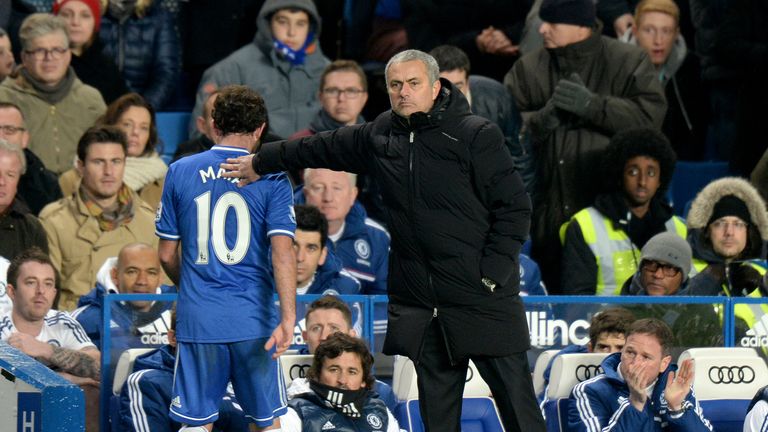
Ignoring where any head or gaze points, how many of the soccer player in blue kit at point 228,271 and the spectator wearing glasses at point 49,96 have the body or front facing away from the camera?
1

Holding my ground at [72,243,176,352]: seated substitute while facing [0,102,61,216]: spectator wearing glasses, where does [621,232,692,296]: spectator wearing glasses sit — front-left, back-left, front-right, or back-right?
back-right

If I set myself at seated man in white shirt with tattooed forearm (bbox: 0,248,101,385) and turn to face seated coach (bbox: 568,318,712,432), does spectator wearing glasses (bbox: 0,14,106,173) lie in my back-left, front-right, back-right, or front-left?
back-left

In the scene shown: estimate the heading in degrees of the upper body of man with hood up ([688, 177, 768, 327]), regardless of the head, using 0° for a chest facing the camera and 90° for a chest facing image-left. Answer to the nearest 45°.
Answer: approximately 0°

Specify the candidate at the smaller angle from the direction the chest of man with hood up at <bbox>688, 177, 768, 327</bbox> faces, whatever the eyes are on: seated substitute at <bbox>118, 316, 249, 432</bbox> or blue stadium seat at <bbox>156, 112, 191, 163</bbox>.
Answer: the seated substitute

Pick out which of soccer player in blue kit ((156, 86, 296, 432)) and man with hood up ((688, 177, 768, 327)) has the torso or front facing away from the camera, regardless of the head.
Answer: the soccer player in blue kit

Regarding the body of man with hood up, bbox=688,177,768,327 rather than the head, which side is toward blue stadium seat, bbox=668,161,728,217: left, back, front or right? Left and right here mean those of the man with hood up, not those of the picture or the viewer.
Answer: back

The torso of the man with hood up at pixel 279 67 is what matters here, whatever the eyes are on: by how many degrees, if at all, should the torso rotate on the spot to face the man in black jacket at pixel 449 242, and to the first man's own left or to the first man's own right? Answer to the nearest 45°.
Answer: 0° — they already face them

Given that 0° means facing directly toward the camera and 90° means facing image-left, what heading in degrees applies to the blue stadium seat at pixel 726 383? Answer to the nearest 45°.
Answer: approximately 0°

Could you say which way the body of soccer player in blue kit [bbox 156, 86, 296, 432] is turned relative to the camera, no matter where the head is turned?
away from the camera
